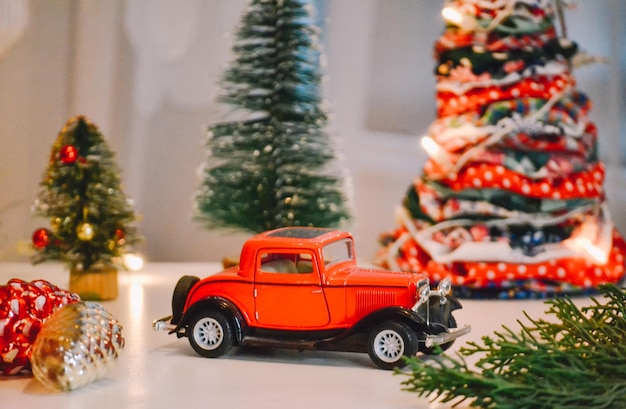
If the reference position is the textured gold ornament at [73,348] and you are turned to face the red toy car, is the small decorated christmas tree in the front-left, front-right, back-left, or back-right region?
front-left

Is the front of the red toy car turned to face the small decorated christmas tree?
no

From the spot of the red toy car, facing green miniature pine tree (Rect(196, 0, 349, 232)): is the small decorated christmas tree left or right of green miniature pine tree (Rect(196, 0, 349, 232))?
left

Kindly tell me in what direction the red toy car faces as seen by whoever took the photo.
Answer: facing the viewer and to the right of the viewer

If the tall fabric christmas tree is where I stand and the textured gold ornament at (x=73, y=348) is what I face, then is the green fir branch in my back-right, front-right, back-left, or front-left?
front-left

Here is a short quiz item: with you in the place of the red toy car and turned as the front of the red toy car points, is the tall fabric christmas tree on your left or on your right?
on your left

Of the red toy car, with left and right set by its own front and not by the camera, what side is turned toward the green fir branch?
front

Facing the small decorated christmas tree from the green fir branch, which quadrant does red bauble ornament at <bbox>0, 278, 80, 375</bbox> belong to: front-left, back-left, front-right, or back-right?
front-left

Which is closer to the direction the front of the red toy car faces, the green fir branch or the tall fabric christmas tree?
the green fir branch

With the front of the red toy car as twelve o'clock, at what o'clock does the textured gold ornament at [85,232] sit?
The textured gold ornament is roughly at 6 o'clock from the red toy car.

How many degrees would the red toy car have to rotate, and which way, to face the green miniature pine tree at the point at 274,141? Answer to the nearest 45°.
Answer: approximately 135° to its left

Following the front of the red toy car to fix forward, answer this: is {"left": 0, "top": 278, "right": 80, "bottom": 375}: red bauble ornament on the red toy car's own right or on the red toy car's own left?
on the red toy car's own right
